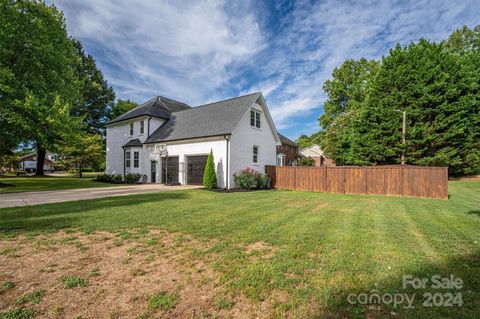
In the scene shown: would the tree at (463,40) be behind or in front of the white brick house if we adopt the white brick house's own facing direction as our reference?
behind

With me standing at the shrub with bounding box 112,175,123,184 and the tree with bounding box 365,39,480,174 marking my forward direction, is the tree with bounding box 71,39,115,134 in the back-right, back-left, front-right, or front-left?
back-left

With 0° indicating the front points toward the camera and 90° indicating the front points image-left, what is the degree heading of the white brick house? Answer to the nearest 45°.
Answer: approximately 45°

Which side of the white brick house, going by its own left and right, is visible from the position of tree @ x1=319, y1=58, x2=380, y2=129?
back

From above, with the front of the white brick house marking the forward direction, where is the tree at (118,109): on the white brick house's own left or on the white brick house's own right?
on the white brick house's own right

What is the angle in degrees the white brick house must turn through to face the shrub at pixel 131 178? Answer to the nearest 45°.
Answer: approximately 90° to its right

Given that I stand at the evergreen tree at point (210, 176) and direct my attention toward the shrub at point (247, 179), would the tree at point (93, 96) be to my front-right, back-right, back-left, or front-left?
back-left

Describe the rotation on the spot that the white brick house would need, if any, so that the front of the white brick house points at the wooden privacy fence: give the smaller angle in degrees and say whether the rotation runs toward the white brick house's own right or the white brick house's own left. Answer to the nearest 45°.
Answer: approximately 90° to the white brick house's own left

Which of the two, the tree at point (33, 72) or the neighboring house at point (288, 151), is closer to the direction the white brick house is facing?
the tree

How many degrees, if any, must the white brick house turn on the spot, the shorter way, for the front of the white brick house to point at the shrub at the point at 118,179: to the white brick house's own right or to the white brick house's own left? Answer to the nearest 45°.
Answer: approximately 90° to the white brick house's own right

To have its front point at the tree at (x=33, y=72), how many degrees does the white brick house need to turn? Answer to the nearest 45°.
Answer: approximately 45° to its right

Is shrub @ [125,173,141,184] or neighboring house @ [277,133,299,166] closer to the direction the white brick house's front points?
the shrub
